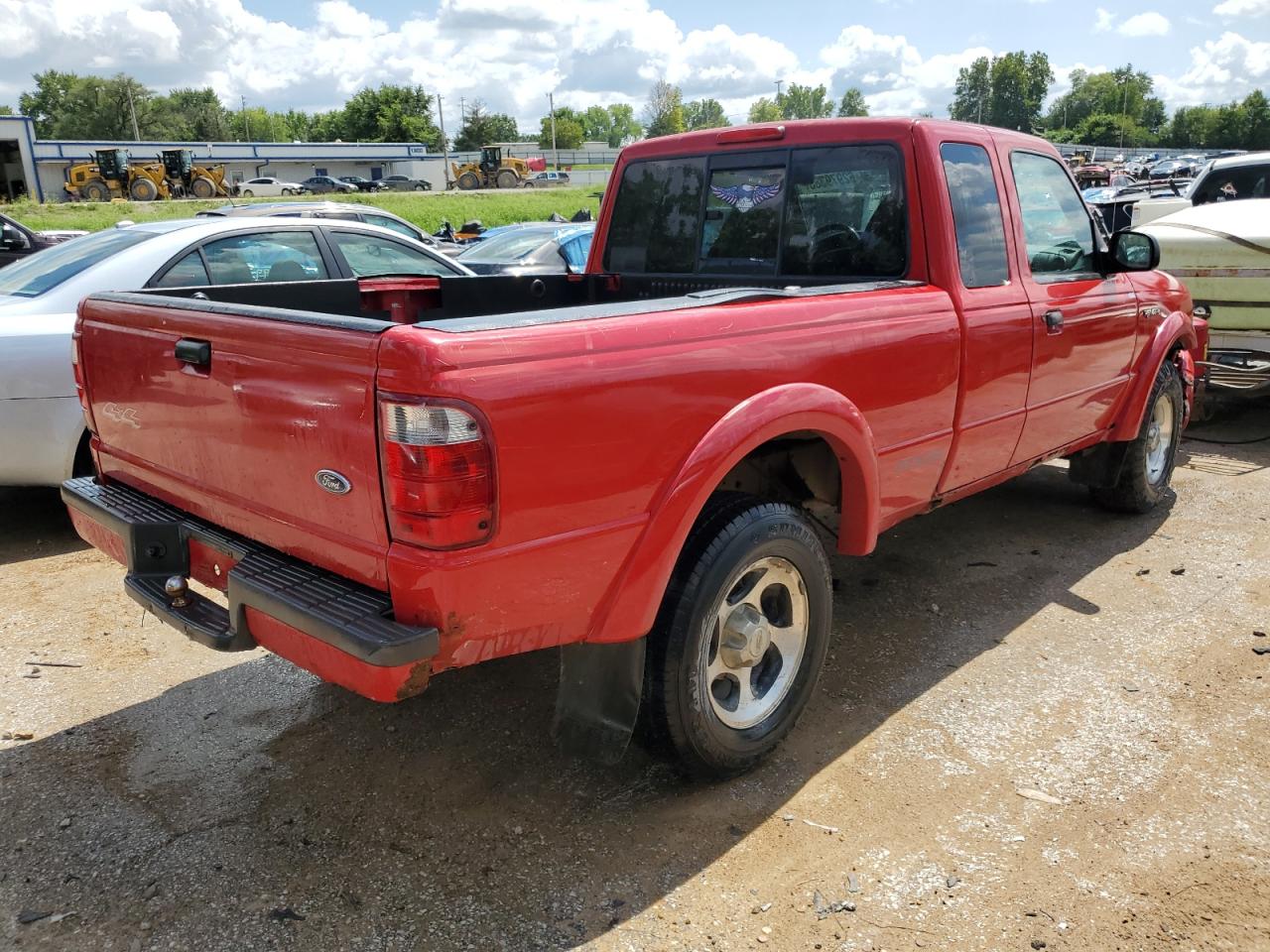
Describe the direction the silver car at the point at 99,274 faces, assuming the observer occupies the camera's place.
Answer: facing away from the viewer and to the right of the viewer

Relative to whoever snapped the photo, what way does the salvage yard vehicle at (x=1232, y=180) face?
facing to the left of the viewer

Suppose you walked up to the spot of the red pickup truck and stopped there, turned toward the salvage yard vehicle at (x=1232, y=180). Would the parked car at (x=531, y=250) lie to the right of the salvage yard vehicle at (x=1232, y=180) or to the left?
left

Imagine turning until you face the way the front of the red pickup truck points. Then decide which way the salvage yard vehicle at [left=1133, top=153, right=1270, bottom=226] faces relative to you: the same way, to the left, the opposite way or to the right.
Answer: to the left

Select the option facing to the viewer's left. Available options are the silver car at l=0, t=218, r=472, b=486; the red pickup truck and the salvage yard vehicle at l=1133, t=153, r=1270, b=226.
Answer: the salvage yard vehicle

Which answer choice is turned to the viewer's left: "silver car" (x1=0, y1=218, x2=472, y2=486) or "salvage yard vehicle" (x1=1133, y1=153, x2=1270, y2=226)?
the salvage yard vehicle

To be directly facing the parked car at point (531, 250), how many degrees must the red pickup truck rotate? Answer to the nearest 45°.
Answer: approximately 45° to its left

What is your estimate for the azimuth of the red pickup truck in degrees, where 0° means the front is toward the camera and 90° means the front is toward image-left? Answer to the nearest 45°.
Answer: approximately 225°

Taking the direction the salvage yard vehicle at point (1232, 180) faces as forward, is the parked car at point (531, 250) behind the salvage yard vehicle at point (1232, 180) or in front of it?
in front
